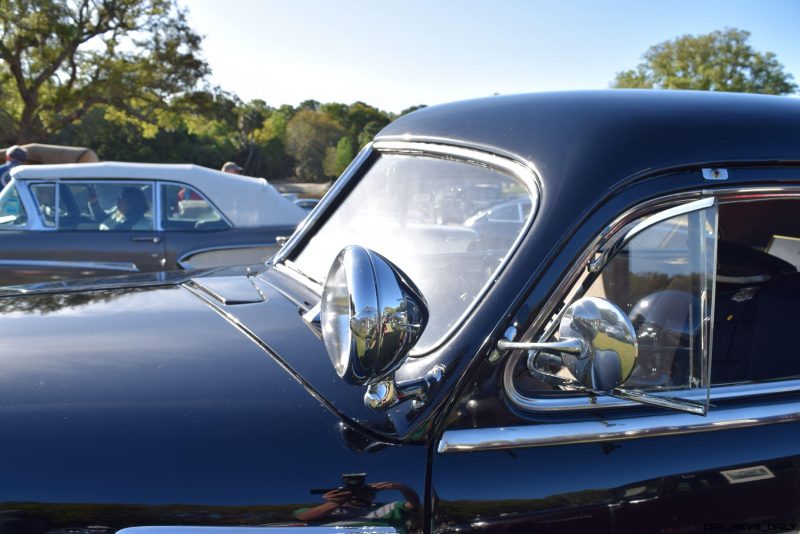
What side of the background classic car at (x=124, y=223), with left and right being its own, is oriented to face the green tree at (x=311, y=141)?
right

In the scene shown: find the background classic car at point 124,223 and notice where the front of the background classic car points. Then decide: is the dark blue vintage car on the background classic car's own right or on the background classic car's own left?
on the background classic car's own left

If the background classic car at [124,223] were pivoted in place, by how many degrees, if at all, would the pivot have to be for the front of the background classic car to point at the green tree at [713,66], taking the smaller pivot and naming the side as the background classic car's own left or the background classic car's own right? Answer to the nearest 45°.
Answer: approximately 135° to the background classic car's own right

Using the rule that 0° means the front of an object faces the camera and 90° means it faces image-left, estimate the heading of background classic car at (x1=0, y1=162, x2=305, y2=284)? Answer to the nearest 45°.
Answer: approximately 90°

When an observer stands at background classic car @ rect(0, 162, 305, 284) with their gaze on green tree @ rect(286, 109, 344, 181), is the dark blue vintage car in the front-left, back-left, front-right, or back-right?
back-right

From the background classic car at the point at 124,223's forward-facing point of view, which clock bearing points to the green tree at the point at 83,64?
The green tree is roughly at 3 o'clock from the background classic car.
